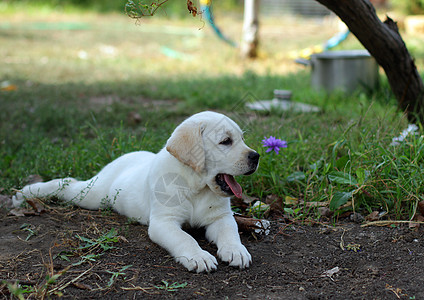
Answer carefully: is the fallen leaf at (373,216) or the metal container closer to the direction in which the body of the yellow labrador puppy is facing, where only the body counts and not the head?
the fallen leaf

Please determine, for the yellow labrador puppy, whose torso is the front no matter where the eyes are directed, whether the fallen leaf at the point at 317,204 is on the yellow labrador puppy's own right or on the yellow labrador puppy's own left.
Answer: on the yellow labrador puppy's own left

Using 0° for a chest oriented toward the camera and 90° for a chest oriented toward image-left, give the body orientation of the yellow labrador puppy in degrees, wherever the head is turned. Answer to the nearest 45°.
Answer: approximately 315°

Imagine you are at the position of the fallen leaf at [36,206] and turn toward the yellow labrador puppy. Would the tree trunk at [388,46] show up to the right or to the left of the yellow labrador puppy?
left

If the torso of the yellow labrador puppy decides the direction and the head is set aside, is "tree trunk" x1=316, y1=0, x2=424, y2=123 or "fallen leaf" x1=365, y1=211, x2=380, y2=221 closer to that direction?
the fallen leaf

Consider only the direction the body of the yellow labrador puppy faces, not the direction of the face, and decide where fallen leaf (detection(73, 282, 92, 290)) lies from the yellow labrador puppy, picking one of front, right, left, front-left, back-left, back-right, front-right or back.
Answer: right

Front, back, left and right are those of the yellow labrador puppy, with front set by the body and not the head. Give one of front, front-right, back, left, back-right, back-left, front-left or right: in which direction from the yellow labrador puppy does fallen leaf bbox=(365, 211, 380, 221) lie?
front-left

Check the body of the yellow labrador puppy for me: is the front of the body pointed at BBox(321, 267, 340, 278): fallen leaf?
yes
